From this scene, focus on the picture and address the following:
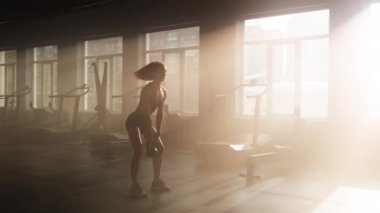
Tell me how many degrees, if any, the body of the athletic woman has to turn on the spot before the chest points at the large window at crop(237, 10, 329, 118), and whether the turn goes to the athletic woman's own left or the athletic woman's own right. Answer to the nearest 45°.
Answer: approximately 45° to the athletic woman's own left

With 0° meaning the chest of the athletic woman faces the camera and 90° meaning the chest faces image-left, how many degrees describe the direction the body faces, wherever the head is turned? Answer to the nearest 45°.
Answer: approximately 270°

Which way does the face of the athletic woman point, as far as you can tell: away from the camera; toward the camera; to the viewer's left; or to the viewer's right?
to the viewer's right

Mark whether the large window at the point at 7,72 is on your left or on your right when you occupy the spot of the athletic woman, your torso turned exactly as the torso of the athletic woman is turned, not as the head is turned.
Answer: on your left

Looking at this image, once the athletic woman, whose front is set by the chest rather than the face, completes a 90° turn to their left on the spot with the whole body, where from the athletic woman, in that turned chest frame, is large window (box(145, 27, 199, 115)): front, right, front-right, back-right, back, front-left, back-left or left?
front

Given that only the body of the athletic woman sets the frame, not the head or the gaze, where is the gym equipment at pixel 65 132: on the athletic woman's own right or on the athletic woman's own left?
on the athletic woman's own left
